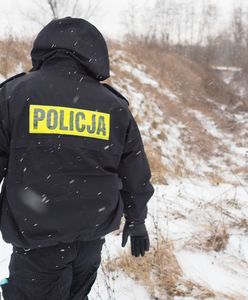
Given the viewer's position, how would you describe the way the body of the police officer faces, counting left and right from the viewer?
facing away from the viewer

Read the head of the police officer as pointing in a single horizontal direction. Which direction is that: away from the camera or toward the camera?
away from the camera
